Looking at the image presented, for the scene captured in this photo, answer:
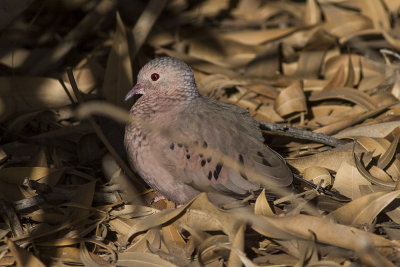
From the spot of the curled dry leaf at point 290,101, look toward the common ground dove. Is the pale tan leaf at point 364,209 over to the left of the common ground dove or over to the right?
left

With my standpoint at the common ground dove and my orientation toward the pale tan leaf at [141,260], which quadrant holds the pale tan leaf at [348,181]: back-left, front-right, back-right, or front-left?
back-left

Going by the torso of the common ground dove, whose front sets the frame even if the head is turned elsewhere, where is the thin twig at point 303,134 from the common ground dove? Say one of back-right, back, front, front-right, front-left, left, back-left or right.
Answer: back-right

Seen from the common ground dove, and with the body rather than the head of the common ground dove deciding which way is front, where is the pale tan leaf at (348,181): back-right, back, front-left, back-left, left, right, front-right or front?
back

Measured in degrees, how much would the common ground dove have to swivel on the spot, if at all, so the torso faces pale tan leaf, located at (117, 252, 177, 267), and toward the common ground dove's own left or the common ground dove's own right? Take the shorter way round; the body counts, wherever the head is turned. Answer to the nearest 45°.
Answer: approximately 45° to the common ground dove's own left

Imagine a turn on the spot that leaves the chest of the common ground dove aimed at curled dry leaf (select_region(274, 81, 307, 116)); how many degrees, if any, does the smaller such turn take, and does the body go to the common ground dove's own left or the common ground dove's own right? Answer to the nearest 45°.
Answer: approximately 135° to the common ground dove's own right

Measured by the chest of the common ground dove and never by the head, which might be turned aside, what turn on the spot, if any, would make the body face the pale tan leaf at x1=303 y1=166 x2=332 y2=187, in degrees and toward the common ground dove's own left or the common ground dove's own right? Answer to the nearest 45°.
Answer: approximately 180°

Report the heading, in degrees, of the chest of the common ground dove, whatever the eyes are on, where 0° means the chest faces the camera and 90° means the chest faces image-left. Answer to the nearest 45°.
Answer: approximately 90°

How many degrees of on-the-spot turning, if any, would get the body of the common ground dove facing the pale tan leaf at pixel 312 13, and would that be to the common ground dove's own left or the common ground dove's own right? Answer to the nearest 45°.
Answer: approximately 135° to the common ground dove's own right
